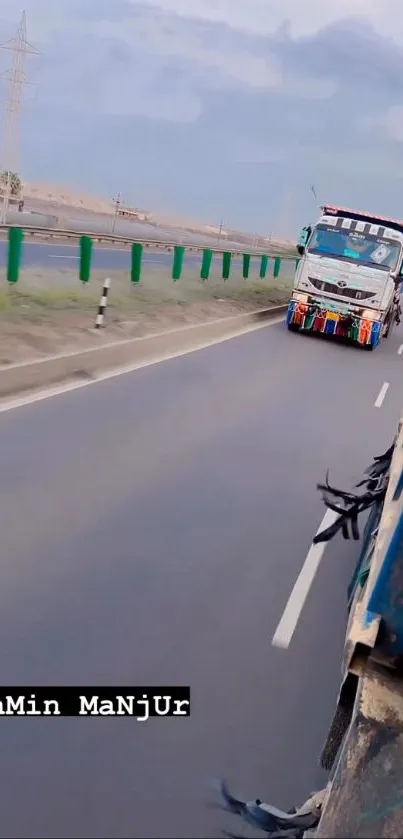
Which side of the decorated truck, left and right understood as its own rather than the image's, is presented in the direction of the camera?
front

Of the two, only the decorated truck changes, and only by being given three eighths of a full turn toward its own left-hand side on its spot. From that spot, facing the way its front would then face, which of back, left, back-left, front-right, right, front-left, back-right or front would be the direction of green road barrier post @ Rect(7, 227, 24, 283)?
back

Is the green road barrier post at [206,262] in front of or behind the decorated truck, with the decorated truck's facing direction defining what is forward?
behind

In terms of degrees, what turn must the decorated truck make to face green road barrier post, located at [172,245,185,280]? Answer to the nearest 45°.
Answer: approximately 135° to its right

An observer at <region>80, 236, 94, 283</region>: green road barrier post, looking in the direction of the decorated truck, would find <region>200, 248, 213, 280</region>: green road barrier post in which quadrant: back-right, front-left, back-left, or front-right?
front-left

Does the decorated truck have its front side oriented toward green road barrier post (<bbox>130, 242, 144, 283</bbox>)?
no

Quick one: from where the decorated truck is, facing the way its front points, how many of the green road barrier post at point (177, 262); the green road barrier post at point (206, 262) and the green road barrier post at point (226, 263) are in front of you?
0

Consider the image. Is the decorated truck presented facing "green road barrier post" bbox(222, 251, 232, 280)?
no
